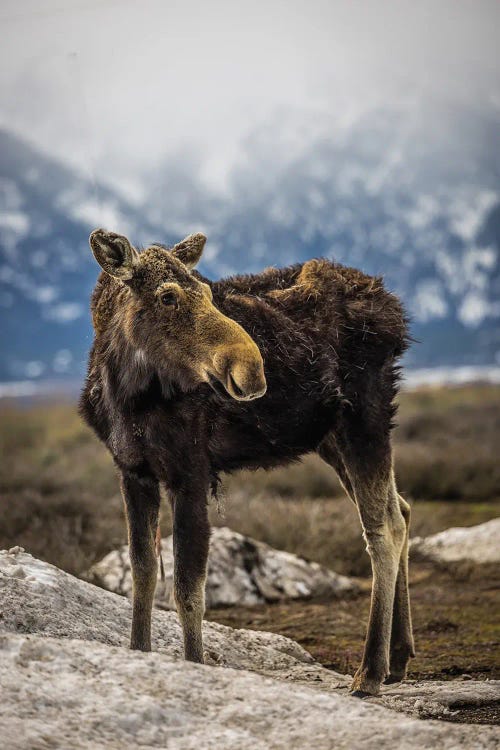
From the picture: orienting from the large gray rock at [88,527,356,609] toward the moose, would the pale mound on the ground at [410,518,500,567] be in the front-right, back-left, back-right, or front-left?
back-left

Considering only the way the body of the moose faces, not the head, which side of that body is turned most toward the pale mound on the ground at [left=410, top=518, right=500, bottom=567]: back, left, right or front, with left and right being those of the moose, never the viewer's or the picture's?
back

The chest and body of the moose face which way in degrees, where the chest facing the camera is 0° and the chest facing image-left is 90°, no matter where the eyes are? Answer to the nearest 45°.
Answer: approximately 45°

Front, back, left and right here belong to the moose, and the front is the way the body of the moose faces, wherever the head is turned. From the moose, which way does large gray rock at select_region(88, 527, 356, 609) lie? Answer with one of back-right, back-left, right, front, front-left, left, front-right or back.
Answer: back-right
